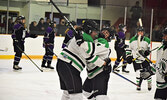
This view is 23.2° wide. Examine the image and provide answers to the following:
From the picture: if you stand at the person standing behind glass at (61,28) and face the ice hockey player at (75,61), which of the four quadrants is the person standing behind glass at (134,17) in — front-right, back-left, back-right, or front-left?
back-left

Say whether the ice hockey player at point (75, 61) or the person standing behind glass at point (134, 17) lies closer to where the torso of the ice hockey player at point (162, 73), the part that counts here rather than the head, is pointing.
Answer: the ice hockey player

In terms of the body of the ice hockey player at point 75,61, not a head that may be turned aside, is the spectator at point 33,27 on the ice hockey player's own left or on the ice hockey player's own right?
on the ice hockey player's own left

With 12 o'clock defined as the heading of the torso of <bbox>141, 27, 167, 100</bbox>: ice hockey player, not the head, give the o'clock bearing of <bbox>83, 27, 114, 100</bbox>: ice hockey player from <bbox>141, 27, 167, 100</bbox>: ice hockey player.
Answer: <bbox>83, 27, 114, 100</bbox>: ice hockey player is roughly at 1 o'clock from <bbox>141, 27, 167, 100</bbox>: ice hockey player.

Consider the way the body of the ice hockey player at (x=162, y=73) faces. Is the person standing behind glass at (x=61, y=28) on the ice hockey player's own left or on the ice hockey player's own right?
on the ice hockey player's own right

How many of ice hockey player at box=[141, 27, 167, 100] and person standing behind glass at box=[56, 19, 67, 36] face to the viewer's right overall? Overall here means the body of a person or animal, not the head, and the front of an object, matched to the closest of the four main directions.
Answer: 0

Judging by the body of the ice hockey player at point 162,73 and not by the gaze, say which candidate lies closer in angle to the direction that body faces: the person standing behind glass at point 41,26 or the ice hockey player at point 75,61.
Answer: the ice hockey player

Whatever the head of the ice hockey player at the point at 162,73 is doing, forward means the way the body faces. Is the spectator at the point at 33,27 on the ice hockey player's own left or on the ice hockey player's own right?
on the ice hockey player's own right
